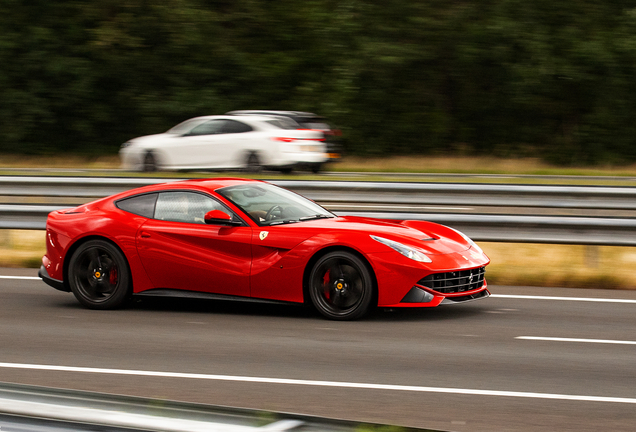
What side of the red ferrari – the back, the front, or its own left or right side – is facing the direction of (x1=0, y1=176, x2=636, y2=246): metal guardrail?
left

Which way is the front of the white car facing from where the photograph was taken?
facing away from the viewer and to the left of the viewer

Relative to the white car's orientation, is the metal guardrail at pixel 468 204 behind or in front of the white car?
behind

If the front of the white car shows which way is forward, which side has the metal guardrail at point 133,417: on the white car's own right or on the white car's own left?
on the white car's own left

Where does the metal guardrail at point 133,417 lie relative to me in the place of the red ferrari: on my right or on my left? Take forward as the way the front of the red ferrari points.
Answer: on my right

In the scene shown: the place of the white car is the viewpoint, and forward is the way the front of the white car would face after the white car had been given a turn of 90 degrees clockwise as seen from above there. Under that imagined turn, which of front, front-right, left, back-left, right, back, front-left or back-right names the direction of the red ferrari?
back-right

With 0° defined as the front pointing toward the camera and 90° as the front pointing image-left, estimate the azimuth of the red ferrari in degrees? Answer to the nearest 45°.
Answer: approximately 315°
